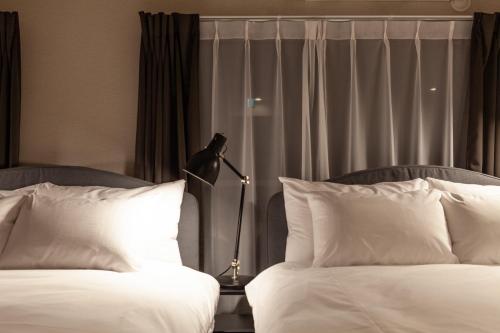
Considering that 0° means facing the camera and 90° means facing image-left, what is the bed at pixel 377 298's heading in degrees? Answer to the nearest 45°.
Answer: approximately 0°

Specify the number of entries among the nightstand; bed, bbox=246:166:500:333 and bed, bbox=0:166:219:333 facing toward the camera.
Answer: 3

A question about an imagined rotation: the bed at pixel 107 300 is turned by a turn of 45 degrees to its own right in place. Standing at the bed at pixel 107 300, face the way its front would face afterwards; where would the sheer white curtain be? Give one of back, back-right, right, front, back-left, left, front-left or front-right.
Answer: back

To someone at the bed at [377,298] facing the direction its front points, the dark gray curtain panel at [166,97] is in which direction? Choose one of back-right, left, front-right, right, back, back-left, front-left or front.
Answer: back-right

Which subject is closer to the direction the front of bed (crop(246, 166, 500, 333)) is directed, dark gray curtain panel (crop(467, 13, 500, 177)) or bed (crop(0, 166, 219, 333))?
the bed

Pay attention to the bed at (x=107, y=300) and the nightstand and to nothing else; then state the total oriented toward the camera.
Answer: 2

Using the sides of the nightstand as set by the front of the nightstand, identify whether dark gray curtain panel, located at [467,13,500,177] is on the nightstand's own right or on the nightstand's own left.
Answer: on the nightstand's own left

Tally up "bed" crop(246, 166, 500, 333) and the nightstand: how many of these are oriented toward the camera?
2

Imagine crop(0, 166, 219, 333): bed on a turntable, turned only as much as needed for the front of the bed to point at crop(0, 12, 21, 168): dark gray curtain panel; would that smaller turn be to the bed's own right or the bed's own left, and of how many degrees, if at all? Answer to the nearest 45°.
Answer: approximately 180°
